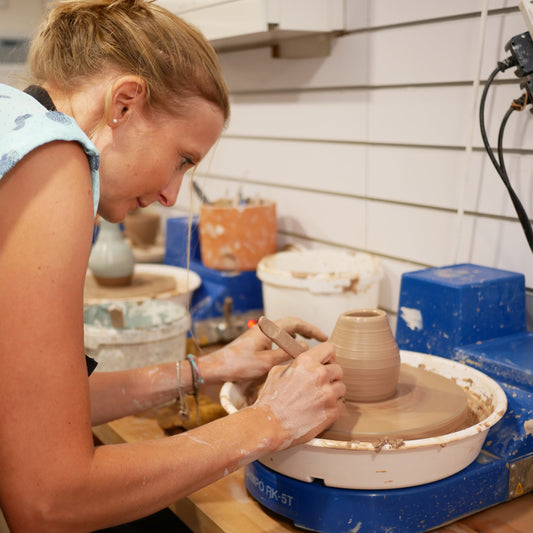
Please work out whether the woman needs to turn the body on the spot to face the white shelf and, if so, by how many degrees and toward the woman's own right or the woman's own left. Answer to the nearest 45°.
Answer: approximately 90° to the woman's own left

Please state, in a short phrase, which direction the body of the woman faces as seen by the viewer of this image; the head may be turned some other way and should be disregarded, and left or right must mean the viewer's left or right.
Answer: facing to the right of the viewer

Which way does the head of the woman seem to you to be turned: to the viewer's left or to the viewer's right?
to the viewer's right

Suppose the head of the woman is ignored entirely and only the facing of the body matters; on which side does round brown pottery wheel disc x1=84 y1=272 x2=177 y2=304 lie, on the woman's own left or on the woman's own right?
on the woman's own left

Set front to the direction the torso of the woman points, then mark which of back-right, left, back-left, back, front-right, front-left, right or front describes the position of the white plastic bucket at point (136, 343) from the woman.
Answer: left

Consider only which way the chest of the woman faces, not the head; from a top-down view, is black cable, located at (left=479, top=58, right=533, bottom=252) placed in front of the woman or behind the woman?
in front

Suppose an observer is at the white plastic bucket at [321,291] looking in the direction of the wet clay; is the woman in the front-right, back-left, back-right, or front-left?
front-right

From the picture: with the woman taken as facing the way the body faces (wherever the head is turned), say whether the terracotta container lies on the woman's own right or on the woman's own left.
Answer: on the woman's own left

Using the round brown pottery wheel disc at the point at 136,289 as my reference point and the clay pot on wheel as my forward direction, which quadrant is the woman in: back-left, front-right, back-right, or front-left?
front-right

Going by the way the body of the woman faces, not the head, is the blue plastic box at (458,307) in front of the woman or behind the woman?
in front

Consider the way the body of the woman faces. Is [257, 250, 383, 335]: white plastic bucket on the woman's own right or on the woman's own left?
on the woman's own left
